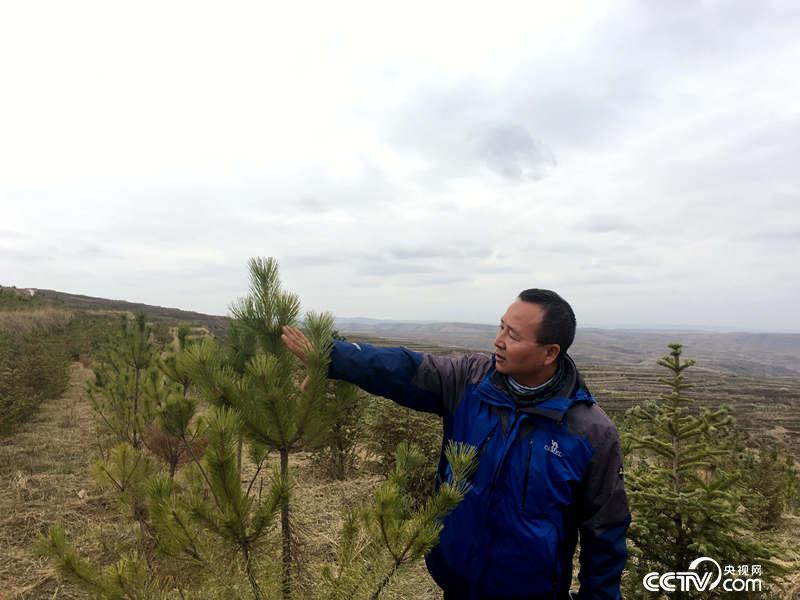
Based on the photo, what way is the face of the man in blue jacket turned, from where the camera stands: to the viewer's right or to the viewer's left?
to the viewer's left

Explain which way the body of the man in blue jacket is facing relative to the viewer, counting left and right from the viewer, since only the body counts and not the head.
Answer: facing the viewer and to the left of the viewer
